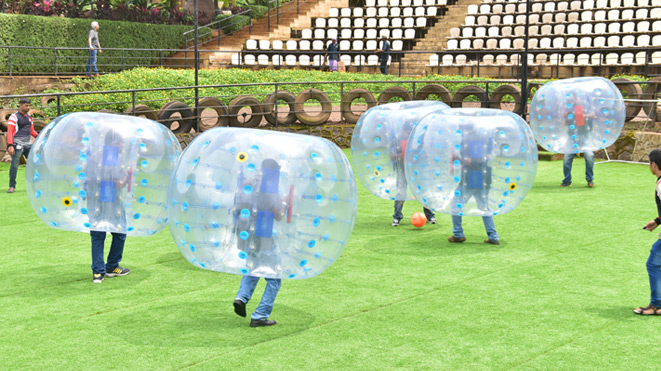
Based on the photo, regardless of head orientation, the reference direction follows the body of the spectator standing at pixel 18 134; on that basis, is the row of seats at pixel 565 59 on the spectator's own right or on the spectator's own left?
on the spectator's own left

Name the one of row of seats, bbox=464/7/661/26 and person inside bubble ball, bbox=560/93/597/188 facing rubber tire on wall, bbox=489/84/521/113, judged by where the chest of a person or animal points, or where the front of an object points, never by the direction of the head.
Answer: the row of seats

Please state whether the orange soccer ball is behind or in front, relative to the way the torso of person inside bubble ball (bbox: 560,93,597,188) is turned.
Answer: in front

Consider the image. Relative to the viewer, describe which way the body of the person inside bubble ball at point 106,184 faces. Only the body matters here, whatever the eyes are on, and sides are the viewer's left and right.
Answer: facing to the right of the viewer

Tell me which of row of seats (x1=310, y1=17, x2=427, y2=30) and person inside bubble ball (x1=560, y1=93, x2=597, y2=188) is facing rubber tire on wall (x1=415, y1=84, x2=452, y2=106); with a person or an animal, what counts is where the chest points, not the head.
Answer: the row of seats

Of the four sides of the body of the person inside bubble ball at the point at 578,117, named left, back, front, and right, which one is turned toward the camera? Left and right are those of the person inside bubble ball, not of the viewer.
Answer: front

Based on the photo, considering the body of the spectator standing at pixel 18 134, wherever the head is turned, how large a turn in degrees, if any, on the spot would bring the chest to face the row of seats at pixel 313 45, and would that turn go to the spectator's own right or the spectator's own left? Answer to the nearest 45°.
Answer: approximately 90° to the spectator's own left

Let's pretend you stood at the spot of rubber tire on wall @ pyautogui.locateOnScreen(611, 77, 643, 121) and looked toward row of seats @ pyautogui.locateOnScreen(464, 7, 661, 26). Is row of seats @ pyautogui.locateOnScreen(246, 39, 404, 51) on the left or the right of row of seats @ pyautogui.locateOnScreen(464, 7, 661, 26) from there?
left

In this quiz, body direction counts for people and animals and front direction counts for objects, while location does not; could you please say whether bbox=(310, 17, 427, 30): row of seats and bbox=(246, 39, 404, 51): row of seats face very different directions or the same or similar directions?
same or similar directions

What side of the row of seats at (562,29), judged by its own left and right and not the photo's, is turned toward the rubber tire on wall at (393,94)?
front

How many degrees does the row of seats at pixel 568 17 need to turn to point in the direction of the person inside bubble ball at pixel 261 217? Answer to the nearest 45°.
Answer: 0° — it already faces them

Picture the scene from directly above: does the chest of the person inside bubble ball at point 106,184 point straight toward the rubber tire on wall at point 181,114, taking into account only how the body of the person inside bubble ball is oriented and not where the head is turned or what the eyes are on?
no

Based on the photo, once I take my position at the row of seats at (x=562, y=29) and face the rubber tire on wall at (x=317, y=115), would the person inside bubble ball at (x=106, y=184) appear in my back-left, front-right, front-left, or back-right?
front-left

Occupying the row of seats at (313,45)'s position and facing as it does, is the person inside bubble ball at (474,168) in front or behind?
in front

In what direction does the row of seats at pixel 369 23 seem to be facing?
toward the camera

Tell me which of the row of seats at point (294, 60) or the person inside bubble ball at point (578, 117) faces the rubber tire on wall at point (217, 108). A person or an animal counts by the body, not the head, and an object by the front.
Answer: the row of seats

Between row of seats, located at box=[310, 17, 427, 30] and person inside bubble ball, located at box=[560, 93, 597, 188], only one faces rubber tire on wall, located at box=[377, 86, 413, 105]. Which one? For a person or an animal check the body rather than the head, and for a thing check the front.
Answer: the row of seats

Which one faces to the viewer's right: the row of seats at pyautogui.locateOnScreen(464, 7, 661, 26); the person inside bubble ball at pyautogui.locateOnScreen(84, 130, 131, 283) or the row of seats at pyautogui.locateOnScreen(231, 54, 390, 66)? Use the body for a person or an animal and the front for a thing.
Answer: the person inside bubble ball
